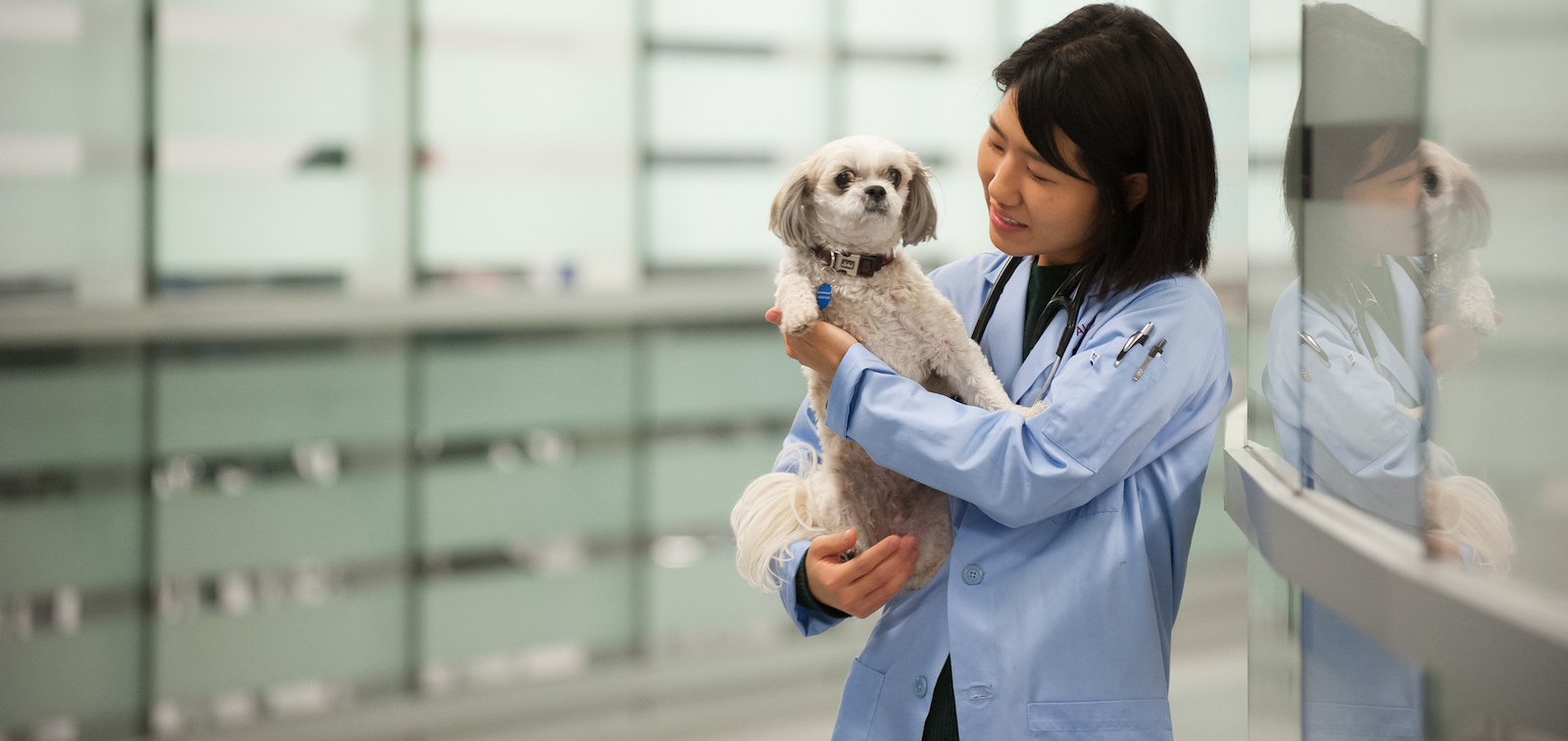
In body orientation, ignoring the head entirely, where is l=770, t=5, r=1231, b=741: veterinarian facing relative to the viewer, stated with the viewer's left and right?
facing the viewer and to the left of the viewer

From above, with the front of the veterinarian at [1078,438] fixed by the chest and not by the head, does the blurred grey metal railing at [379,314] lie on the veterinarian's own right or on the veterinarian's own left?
on the veterinarian's own right

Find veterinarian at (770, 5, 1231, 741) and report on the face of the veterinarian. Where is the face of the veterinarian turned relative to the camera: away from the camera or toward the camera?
toward the camera
